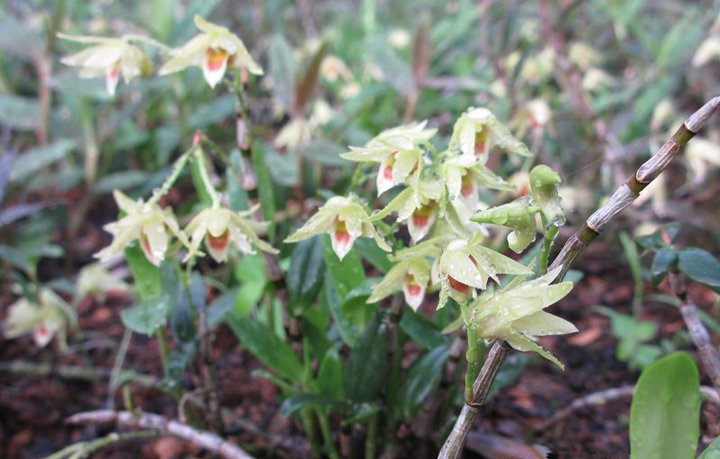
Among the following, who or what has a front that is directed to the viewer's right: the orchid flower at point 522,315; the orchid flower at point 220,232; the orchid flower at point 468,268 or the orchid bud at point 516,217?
the orchid flower at point 522,315

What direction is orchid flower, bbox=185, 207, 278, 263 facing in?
toward the camera

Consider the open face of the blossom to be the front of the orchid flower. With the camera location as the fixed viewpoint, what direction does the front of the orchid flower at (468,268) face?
facing the viewer and to the left of the viewer

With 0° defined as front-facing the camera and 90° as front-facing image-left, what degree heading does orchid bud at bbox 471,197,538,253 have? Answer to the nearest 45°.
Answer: approximately 90°

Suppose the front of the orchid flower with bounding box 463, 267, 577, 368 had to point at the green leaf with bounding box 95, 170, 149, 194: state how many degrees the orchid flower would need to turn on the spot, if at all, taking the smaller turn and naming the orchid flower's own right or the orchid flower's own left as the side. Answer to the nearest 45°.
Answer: approximately 135° to the orchid flower's own left

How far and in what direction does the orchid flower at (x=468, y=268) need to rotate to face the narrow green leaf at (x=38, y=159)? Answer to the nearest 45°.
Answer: approximately 90° to its right
